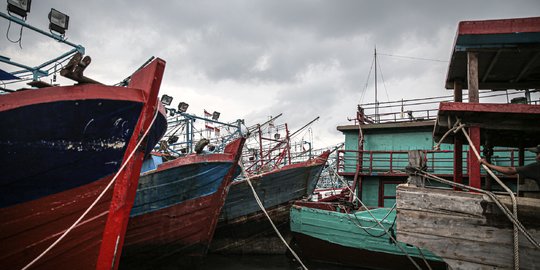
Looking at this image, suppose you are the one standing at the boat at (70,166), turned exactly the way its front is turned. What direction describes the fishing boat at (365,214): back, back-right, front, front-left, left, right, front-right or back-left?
front-left

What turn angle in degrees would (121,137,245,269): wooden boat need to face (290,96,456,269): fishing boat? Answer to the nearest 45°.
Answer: approximately 45° to its left

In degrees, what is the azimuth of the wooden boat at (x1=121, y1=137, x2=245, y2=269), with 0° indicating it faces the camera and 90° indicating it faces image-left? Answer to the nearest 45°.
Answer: approximately 315°

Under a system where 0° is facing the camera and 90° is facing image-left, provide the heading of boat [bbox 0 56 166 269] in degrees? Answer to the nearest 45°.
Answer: approximately 315°

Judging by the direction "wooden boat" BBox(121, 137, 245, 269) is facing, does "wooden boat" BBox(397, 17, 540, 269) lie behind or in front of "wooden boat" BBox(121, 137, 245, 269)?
in front

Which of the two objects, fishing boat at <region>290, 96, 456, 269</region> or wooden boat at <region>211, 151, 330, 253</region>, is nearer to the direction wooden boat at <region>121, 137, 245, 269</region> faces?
the fishing boat

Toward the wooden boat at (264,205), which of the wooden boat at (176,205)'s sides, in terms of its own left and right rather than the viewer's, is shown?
left

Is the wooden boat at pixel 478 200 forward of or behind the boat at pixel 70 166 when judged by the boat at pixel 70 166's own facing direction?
forward
